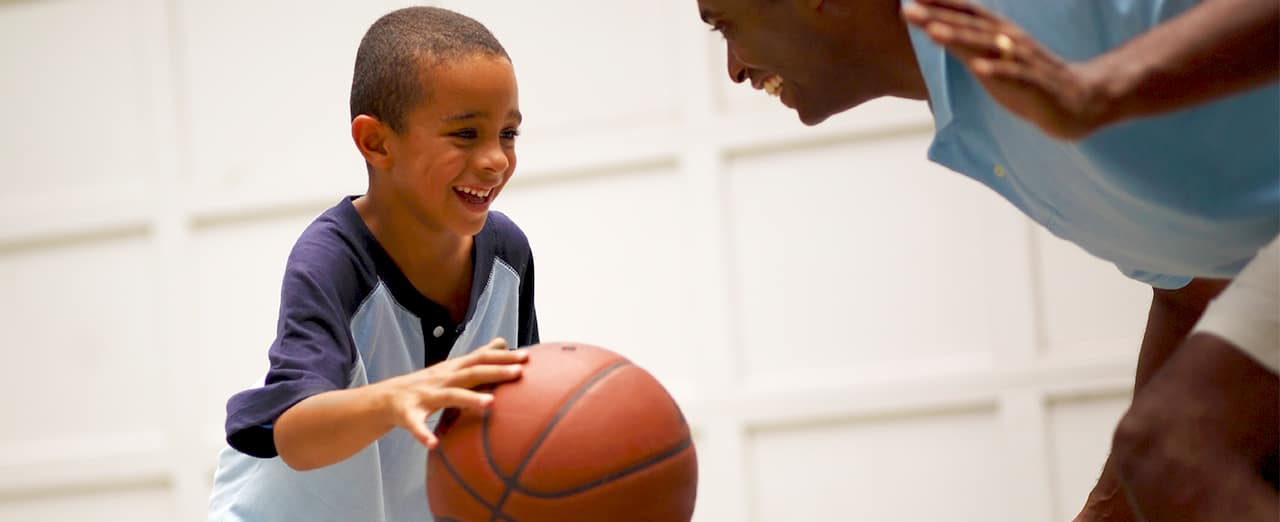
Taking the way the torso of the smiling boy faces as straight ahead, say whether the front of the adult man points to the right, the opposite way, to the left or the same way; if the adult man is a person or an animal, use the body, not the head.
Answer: the opposite way

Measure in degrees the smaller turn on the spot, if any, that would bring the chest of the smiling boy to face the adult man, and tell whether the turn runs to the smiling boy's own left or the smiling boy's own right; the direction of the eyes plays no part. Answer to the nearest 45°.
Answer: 0° — they already face them

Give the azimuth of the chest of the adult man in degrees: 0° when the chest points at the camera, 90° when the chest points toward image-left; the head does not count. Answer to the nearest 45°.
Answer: approximately 90°

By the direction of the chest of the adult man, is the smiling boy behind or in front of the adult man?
in front

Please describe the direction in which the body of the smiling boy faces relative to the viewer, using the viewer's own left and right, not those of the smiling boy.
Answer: facing the viewer and to the right of the viewer

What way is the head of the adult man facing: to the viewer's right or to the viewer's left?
to the viewer's left

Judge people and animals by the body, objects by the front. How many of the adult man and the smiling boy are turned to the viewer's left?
1
